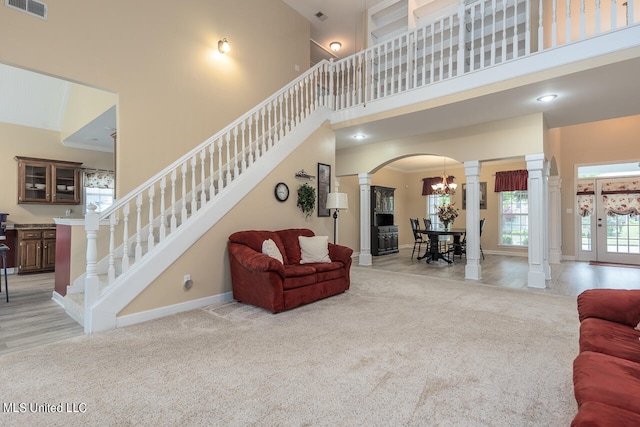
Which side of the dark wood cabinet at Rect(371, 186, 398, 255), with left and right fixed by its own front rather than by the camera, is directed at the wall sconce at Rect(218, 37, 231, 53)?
right

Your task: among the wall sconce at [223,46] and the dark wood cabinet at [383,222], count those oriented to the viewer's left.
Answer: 0

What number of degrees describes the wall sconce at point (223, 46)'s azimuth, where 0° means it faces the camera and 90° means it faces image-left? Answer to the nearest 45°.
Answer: approximately 315°

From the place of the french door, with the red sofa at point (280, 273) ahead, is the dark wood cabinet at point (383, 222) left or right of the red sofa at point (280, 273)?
right

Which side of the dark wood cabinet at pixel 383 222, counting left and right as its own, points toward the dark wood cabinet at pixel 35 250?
right

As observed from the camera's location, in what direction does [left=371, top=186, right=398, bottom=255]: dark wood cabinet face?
facing the viewer and to the right of the viewer
